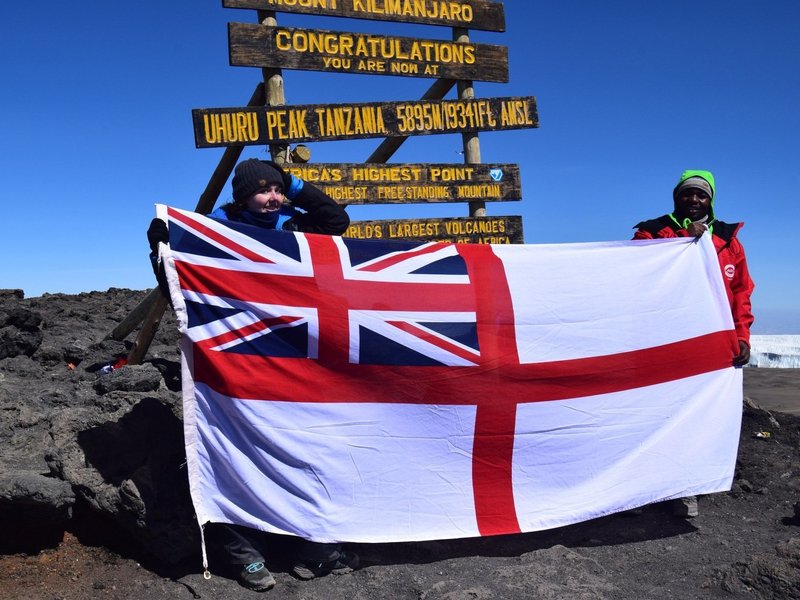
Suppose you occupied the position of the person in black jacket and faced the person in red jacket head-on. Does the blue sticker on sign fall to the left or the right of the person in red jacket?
left

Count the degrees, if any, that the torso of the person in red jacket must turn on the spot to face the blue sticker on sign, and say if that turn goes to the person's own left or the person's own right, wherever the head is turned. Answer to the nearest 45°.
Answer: approximately 135° to the person's own right

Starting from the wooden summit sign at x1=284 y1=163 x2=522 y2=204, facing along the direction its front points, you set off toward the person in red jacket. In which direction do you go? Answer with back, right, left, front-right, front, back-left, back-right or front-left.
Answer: front-left

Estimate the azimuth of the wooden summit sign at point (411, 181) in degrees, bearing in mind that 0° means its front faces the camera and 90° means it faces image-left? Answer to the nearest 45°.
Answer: approximately 0°

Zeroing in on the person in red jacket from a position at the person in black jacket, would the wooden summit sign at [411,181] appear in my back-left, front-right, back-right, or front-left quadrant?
front-left

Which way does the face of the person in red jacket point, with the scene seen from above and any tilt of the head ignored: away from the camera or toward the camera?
toward the camera

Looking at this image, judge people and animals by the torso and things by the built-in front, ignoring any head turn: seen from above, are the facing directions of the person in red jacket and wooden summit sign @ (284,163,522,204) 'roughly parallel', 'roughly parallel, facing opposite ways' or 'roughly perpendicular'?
roughly parallel

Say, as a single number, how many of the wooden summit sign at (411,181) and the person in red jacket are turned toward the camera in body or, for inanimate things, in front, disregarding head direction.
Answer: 2

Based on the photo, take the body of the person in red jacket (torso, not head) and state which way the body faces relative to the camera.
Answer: toward the camera

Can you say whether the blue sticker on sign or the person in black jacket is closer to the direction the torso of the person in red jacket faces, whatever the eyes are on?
the person in black jacket

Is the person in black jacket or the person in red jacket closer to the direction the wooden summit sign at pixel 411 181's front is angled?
the person in black jacket

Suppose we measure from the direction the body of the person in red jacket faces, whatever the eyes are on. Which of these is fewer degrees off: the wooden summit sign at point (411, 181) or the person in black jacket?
the person in black jacket

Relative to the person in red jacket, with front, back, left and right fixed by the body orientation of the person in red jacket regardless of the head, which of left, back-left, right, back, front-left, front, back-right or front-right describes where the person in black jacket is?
front-right
